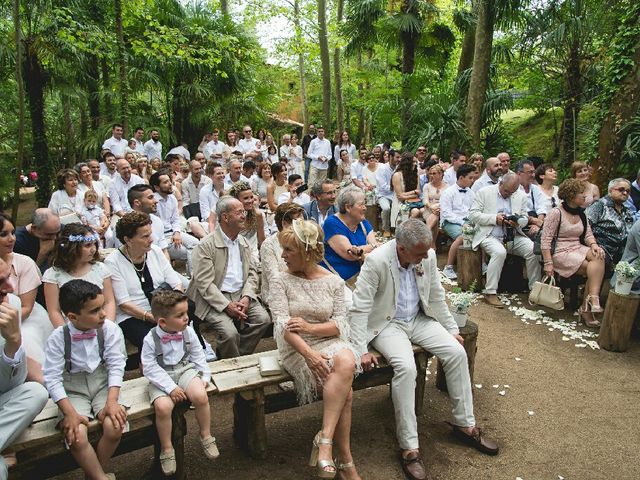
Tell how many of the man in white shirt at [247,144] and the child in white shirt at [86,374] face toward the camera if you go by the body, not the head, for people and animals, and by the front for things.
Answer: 2

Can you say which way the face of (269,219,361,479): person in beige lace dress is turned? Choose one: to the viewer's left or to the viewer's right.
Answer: to the viewer's left

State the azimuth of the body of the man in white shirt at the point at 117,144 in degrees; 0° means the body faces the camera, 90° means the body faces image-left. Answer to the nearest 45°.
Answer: approximately 315°

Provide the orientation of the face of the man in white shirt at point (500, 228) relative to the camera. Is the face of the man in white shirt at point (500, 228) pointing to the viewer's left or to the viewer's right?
to the viewer's left

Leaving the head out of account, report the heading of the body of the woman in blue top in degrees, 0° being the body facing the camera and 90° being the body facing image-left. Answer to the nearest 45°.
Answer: approximately 315°

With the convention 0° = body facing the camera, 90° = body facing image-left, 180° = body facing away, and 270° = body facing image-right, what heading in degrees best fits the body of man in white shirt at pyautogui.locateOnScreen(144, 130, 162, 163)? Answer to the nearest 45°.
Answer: approximately 315°
